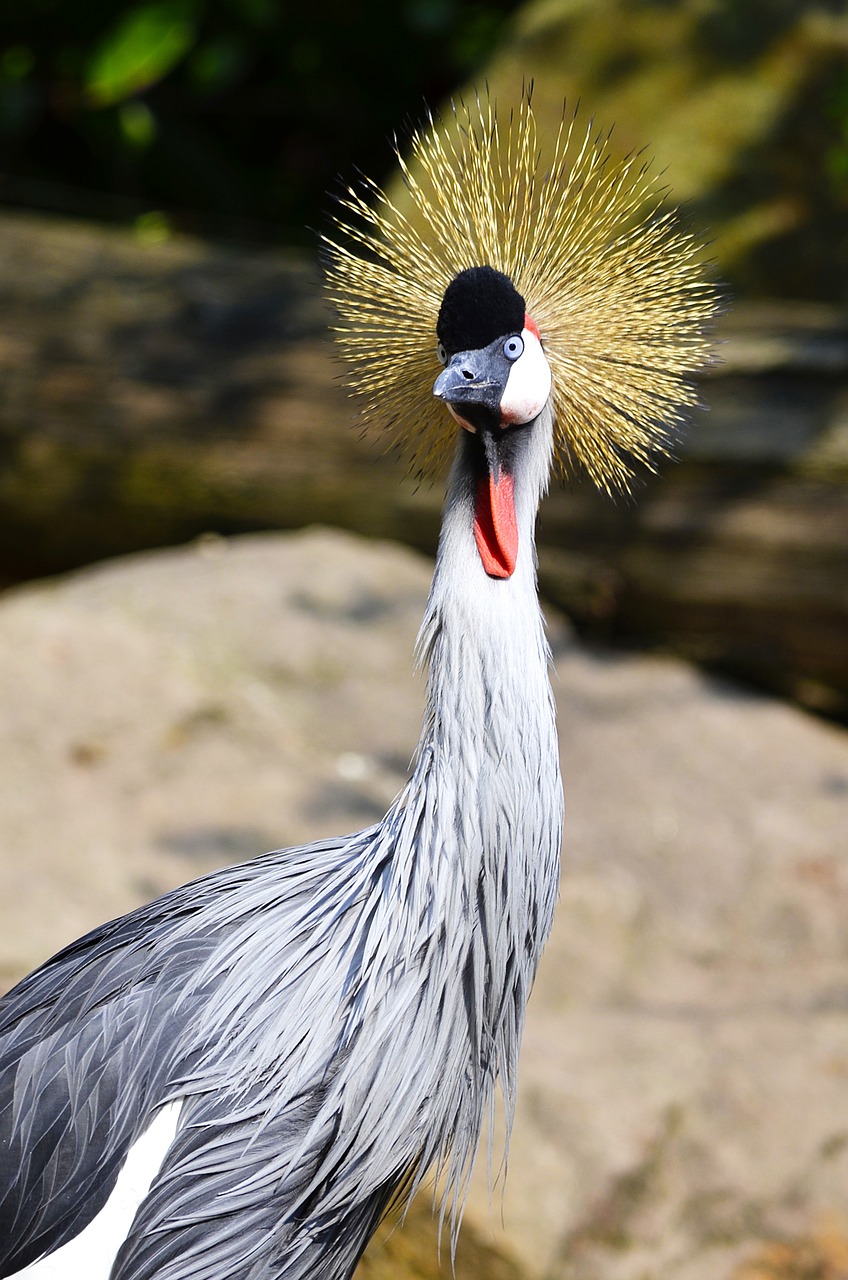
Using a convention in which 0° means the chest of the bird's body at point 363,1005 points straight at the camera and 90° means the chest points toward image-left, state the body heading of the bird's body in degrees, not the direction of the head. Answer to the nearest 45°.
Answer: approximately 315°
